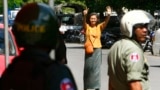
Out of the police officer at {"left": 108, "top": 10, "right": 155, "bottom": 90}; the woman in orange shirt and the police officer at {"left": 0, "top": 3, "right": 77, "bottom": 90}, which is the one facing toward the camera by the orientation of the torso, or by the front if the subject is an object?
the woman in orange shirt

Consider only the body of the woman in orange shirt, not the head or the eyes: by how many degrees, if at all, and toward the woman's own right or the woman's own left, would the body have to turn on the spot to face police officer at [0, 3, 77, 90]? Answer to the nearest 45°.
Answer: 0° — they already face them

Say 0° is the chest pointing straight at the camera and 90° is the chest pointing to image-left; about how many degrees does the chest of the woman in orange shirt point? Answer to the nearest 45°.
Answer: approximately 0°

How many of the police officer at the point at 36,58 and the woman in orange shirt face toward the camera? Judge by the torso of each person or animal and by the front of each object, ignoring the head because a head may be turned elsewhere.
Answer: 1

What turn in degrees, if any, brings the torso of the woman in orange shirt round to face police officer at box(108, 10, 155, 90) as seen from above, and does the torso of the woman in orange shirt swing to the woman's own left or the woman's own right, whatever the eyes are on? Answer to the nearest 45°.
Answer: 0° — they already face them

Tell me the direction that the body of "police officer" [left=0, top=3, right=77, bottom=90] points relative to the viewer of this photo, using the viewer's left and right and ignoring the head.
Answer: facing away from the viewer and to the right of the viewer
